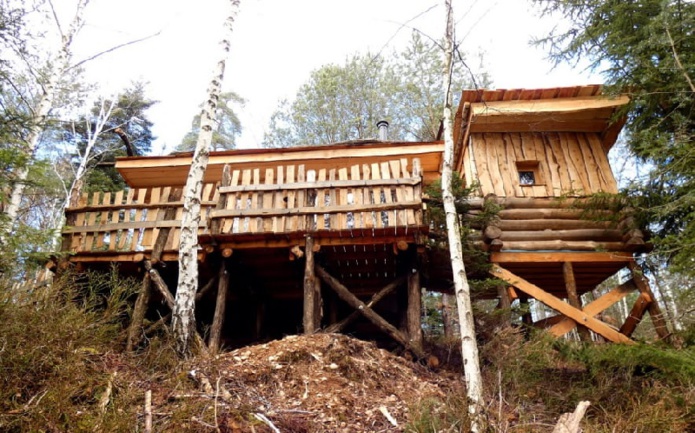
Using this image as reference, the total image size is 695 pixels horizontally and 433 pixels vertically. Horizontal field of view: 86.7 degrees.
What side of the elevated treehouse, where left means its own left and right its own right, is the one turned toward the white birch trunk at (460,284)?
front

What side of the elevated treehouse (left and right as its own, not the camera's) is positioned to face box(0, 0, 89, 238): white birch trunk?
right

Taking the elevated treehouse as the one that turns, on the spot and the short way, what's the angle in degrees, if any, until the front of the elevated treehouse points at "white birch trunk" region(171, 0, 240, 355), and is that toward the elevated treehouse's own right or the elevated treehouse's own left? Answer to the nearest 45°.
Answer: approximately 45° to the elevated treehouse's own right

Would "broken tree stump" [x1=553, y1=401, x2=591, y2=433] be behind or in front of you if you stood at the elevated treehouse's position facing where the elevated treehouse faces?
in front

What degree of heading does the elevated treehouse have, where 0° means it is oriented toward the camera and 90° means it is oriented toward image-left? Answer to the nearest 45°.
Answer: approximately 0°
